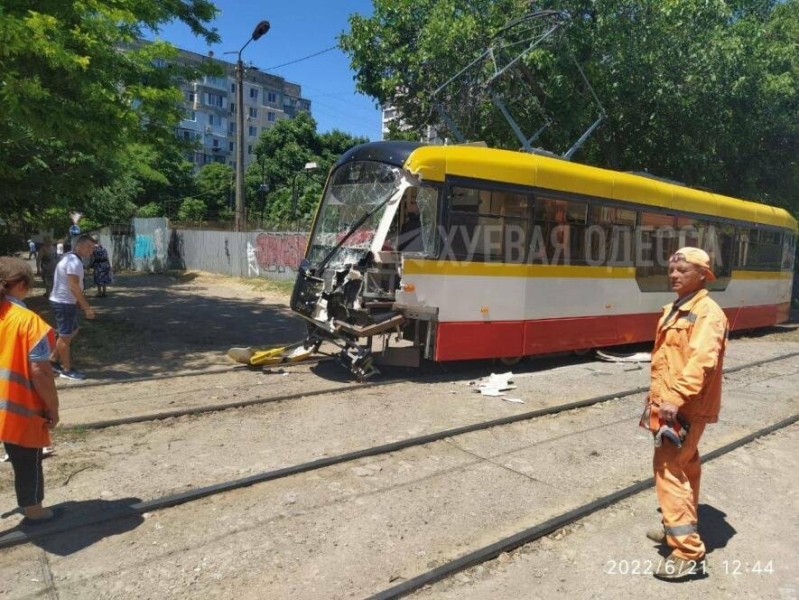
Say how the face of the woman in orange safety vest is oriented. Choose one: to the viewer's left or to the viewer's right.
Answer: to the viewer's right

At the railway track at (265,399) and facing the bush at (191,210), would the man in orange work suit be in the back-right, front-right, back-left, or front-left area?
back-right

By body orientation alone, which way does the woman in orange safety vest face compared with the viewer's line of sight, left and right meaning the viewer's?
facing away from the viewer and to the right of the viewer

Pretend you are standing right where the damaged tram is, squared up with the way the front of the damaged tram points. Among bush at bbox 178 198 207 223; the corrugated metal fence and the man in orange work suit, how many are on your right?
2

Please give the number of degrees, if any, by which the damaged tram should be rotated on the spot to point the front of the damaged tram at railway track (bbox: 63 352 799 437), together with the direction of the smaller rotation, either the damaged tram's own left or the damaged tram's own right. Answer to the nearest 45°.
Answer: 0° — it already faces it

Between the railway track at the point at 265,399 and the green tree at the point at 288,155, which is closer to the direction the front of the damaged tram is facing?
the railway track

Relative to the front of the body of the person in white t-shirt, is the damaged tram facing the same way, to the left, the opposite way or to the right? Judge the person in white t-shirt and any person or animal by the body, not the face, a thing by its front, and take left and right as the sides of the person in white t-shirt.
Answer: the opposite way

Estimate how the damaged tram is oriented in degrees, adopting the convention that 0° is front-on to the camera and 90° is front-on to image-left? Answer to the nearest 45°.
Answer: approximately 45°

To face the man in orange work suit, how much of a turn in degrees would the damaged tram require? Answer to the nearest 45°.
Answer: approximately 45° to its left

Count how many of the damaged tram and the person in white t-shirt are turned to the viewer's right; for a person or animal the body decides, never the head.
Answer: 1

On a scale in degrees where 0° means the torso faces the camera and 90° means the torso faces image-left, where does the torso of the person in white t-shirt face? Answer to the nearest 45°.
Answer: approximately 270°
